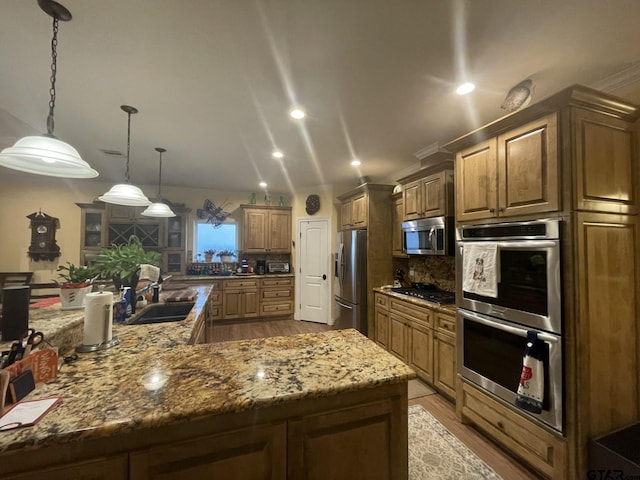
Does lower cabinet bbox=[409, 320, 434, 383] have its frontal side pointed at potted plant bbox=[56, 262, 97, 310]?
yes

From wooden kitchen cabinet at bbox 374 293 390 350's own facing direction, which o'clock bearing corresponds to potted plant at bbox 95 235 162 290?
The potted plant is roughly at 12 o'clock from the wooden kitchen cabinet.

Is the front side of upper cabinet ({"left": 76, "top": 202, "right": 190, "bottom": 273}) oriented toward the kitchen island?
yes

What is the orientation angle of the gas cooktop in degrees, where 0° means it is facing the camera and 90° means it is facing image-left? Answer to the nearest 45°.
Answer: approximately 45°

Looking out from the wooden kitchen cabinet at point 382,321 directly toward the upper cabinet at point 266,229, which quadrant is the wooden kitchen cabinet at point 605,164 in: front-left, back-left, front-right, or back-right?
back-left

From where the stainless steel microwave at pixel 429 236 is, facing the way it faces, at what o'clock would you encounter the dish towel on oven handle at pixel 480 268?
The dish towel on oven handle is roughly at 10 o'clock from the stainless steel microwave.

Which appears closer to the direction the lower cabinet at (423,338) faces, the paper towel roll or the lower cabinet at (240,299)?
the paper towel roll
